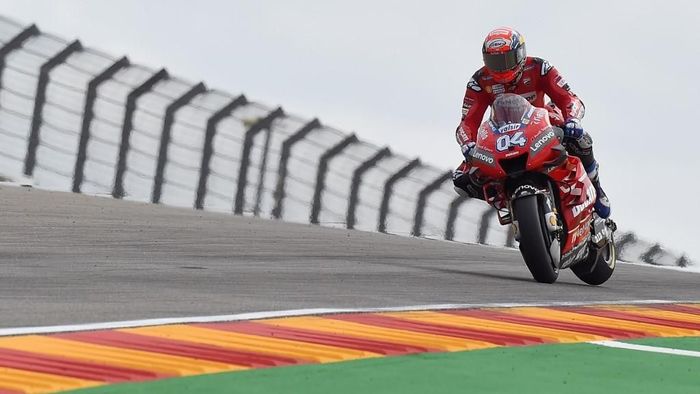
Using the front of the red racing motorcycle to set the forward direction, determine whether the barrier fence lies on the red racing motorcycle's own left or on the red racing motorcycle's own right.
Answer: on the red racing motorcycle's own right

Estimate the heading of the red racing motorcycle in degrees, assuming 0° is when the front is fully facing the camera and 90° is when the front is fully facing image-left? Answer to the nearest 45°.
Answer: approximately 45°
